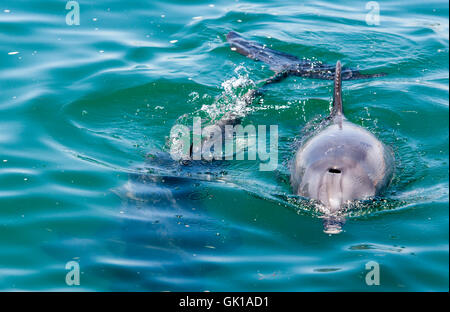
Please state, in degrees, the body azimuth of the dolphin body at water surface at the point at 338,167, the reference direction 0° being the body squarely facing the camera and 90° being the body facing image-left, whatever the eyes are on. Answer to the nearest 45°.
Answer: approximately 0°
